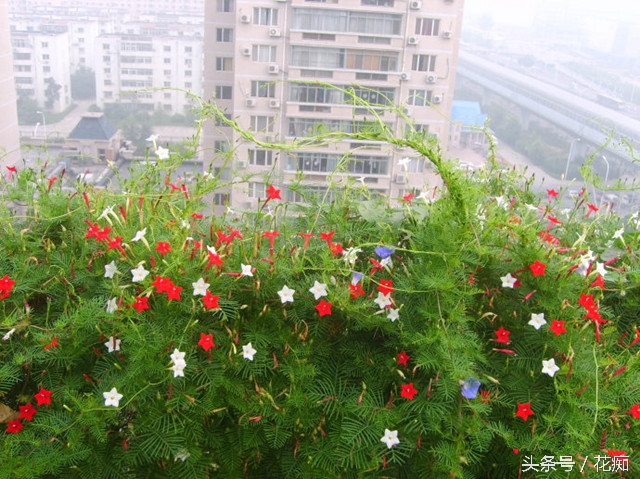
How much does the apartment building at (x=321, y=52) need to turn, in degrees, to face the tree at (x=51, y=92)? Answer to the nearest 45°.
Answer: approximately 90° to its right

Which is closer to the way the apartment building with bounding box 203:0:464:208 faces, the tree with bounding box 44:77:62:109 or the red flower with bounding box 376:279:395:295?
the red flower

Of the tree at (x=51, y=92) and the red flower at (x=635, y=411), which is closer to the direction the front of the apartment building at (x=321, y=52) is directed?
the red flower

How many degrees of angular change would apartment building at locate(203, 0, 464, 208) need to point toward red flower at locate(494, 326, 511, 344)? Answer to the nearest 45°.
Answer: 0° — it already faces it

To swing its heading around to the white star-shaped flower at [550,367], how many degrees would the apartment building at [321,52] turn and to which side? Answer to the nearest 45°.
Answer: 0° — it already faces it

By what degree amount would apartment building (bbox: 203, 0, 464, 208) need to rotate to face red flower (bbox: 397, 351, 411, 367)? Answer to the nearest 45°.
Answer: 0° — it already faces it

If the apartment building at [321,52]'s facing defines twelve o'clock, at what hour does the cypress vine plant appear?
The cypress vine plant is roughly at 12 o'clock from the apartment building.

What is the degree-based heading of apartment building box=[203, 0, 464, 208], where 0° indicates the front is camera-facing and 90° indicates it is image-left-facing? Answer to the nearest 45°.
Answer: approximately 0°

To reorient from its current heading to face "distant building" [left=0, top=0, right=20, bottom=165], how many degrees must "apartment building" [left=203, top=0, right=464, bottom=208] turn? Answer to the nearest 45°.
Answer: approximately 90° to its right

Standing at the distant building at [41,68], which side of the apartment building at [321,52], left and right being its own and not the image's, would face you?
back
